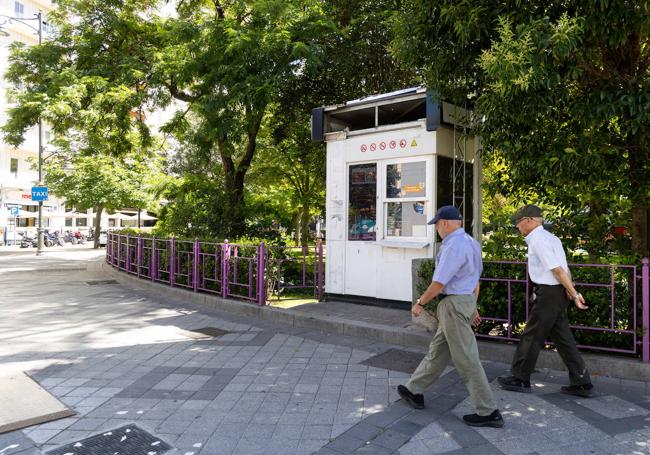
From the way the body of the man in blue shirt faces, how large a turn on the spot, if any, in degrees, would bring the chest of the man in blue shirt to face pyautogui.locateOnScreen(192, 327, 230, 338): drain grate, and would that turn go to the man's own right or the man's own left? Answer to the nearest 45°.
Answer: approximately 45° to the man's own right

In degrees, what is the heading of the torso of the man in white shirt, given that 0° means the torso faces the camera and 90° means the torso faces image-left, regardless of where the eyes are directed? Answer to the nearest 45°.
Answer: approximately 90°

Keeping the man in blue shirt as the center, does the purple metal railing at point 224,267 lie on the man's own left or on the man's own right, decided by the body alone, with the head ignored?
on the man's own right

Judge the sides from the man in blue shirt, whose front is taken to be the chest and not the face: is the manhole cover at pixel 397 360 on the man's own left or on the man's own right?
on the man's own right

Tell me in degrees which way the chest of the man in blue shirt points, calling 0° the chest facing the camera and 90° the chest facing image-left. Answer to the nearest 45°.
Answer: approximately 90°

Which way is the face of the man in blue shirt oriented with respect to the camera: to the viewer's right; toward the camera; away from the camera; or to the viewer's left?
to the viewer's left

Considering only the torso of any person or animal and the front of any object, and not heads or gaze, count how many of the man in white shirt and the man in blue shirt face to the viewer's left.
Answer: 2

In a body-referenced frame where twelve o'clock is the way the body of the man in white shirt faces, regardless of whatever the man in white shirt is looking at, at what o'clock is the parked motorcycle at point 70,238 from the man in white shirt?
The parked motorcycle is roughly at 1 o'clock from the man in white shirt.

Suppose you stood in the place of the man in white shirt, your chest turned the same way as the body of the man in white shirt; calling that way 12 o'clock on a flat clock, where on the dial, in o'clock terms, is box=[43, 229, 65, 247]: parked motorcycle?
The parked motorcycle is roughly at 1 o'clock from the man in white shirt.
